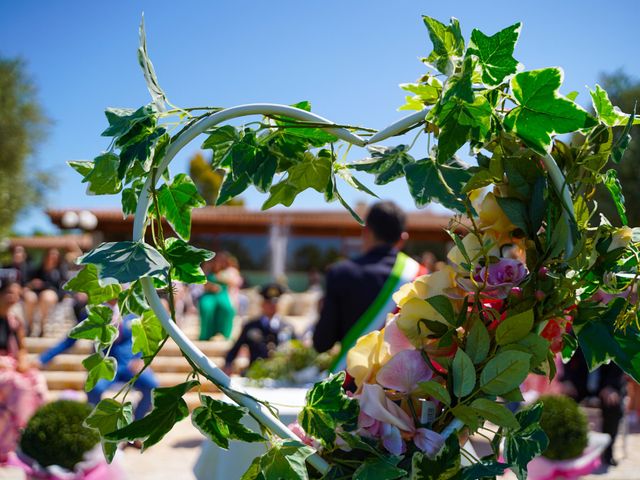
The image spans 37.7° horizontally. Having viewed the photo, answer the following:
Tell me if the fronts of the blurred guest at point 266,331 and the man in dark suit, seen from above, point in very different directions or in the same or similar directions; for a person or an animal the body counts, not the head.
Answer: very different directions

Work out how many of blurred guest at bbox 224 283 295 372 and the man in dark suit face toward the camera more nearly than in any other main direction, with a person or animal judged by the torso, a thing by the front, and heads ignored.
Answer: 1

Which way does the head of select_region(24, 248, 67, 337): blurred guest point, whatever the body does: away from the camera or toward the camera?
toward the camera

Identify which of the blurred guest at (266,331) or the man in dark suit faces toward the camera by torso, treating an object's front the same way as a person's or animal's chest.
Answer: the blurred guest

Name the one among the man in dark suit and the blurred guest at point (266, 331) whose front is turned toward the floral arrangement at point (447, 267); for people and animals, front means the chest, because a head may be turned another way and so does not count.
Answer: the blurred guest

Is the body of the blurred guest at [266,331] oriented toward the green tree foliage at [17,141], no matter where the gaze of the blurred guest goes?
no

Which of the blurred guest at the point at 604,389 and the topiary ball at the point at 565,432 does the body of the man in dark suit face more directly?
the blurred guest

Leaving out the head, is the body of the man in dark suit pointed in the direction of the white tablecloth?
no

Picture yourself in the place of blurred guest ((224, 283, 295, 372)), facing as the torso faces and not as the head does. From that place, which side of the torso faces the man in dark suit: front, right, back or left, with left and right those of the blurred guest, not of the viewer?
front

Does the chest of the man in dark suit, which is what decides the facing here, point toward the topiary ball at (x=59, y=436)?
no

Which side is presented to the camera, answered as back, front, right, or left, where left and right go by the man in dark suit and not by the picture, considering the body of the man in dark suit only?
back

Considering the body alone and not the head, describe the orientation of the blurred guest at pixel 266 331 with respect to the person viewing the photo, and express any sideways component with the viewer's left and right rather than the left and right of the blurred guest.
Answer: facing the viewer
